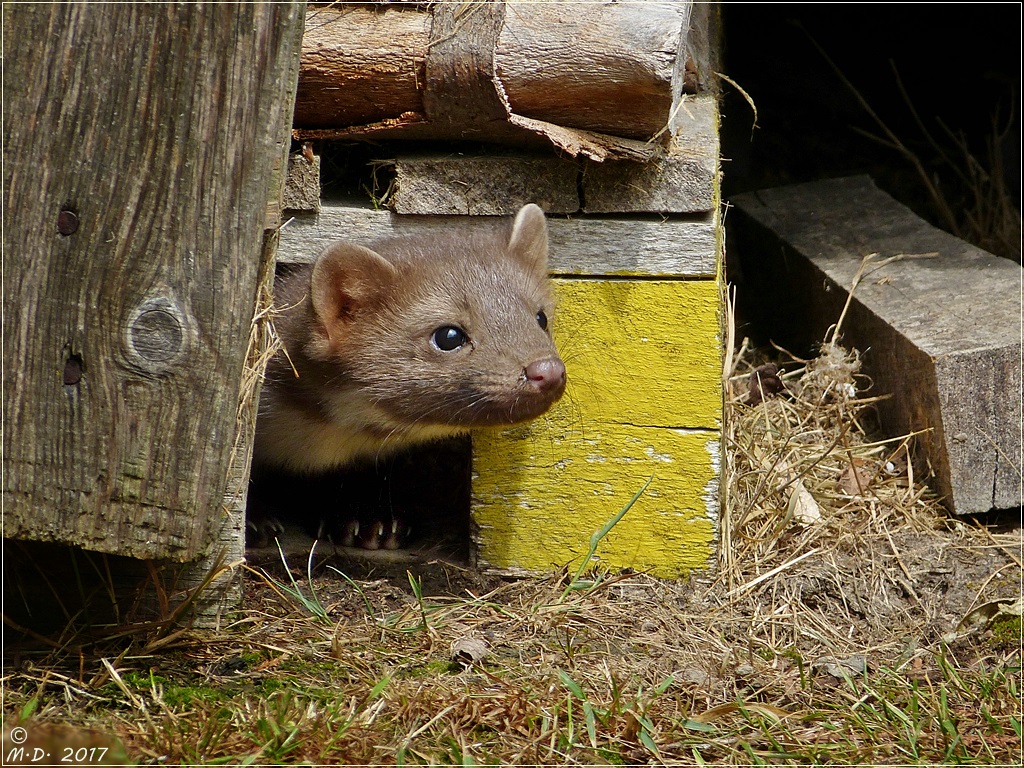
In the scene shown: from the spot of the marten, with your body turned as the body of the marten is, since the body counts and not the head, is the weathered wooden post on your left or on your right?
on your right

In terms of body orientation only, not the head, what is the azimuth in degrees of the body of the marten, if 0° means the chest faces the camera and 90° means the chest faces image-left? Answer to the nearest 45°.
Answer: approximately 315°
